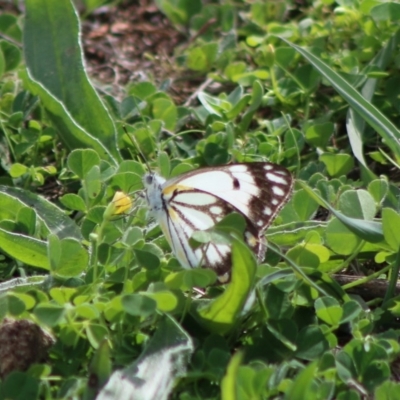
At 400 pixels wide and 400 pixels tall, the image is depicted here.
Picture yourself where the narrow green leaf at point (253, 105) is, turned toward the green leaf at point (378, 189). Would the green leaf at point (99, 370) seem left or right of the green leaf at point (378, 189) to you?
right

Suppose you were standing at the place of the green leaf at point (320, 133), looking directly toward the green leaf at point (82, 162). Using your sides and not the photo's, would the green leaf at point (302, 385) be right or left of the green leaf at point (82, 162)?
left

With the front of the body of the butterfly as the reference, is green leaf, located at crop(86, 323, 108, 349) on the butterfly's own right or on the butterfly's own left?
on the butterfly's own left

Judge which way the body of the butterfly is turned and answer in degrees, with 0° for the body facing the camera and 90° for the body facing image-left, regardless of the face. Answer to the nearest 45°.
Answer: approximately 90°

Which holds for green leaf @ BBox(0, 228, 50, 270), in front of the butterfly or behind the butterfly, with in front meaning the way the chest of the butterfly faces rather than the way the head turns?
in front

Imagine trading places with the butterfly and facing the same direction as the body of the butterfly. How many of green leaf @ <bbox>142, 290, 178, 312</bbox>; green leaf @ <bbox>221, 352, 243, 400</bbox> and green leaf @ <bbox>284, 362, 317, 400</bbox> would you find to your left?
3

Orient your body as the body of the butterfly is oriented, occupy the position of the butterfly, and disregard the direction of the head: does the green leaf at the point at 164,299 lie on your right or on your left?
on your left

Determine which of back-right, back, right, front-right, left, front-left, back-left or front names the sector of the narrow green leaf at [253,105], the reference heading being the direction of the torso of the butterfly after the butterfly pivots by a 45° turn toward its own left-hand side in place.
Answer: back-right

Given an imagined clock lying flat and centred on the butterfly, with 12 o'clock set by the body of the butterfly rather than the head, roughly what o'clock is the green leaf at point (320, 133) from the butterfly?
The green leaf is roughly at 4 o'clock from the butterfly.
